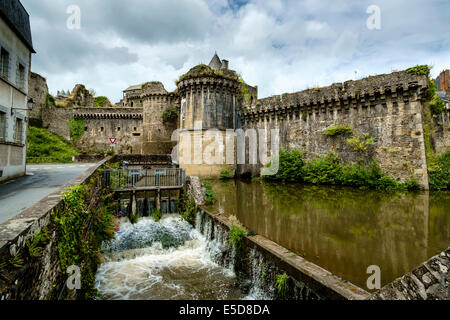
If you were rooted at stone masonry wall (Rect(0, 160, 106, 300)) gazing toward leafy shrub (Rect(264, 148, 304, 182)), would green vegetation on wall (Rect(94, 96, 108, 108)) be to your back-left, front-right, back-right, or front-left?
front-left

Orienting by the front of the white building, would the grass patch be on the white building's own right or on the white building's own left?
on the white building's own left

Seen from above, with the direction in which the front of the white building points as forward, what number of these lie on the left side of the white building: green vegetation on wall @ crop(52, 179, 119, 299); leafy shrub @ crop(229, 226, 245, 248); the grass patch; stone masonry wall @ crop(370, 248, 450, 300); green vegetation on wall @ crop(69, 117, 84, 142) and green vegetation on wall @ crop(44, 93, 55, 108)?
3

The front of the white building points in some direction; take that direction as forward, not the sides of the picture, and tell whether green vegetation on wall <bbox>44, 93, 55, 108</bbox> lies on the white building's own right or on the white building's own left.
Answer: on the white building's own left

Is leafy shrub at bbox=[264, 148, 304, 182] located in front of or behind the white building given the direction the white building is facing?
in front

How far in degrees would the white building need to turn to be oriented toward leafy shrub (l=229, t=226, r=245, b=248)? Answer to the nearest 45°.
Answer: approximately 45° to its right

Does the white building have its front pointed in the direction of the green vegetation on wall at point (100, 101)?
no

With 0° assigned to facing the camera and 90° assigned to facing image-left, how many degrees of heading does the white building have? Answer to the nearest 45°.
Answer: approximately 270°

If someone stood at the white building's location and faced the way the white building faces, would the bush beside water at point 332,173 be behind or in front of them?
in front

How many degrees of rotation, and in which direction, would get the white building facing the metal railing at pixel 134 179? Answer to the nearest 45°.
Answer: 0° — it already faces it

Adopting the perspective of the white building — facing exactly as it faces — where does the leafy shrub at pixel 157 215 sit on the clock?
The leafy shrub is roughly at 1 o'clock from the white building.
